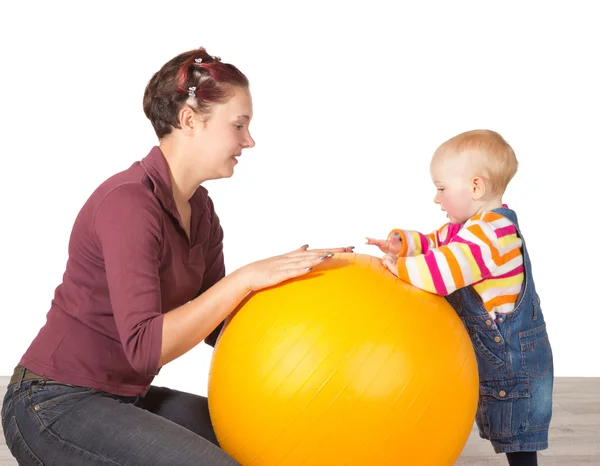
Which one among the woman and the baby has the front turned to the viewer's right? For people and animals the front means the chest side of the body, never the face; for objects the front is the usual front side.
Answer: the woman

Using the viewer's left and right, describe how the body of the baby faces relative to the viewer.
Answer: facing to the left of the viewer

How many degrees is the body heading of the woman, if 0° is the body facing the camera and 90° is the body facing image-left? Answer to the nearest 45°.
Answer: approximately 270°

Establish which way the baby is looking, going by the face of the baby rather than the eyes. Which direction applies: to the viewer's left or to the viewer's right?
to the viewer's left

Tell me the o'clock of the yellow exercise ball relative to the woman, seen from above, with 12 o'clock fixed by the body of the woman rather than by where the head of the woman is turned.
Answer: The yellow exercise ball is roughly at 1 o'clock from the woman.

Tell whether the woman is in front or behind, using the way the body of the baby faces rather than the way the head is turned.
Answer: in front

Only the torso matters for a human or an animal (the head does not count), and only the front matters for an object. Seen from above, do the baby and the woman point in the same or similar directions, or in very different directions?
very different directions

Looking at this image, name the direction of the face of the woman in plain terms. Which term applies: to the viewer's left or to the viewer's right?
to the viewer's right

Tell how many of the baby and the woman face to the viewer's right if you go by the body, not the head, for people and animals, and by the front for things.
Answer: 1

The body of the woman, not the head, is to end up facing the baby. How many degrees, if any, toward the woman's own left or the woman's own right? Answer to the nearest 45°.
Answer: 0° — they already face them

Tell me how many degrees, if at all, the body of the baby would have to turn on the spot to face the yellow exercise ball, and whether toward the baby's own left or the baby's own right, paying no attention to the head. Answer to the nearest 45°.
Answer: approximately 45° to the baby's own left
